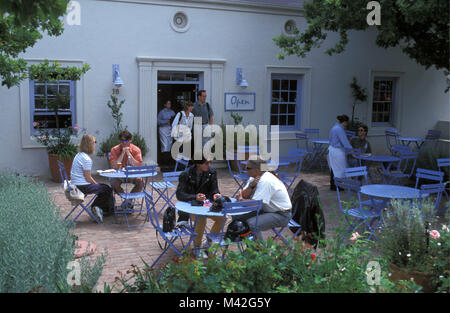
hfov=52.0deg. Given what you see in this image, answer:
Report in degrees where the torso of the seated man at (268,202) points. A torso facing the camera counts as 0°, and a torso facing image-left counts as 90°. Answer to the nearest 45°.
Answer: approximately 90°

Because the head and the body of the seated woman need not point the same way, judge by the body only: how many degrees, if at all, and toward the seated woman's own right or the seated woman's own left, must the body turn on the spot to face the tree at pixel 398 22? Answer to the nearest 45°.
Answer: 0° — they already face it

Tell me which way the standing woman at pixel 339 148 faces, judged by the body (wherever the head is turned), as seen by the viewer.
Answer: to the viewer's right

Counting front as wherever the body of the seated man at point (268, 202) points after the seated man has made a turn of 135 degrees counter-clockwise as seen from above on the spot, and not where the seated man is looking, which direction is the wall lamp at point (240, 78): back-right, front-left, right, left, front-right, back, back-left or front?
back-left

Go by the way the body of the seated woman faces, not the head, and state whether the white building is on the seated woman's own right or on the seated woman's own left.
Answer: on the seated woman's own left

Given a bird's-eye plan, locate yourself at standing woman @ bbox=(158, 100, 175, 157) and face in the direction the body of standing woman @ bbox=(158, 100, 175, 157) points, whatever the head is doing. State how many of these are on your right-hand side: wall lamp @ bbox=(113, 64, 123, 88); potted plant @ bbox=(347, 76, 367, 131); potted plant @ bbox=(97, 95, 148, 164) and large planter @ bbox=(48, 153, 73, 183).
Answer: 3

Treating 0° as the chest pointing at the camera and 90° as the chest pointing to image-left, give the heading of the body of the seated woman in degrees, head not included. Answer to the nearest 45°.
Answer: approximately 270°
